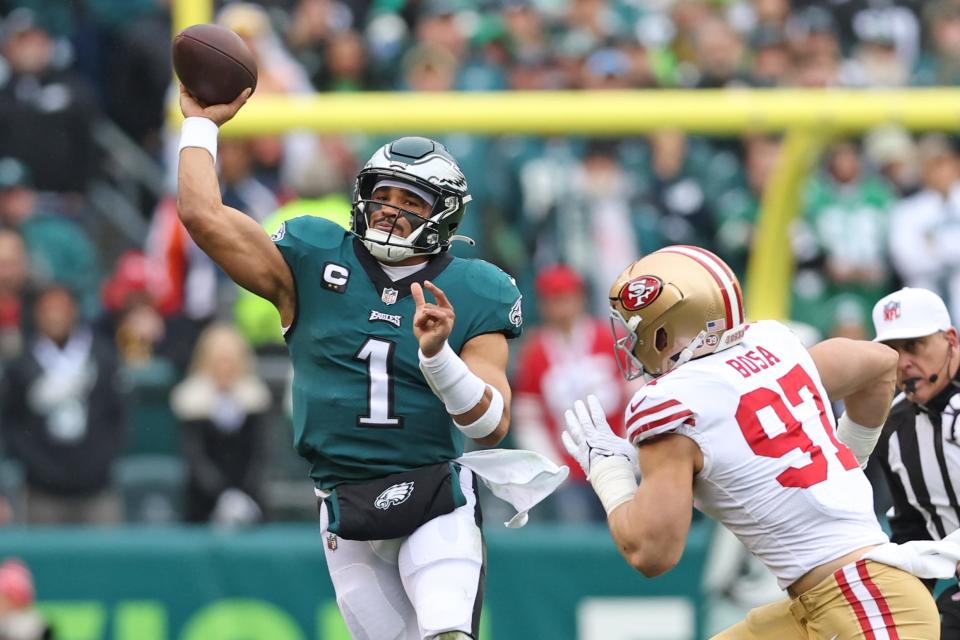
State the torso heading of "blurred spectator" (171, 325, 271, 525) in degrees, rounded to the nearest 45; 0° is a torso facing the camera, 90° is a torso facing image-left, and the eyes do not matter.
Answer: approximately 0°

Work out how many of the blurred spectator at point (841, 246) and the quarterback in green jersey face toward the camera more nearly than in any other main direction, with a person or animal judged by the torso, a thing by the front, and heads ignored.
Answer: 2

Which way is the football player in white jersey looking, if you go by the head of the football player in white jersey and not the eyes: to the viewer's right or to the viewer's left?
to the viewer's left

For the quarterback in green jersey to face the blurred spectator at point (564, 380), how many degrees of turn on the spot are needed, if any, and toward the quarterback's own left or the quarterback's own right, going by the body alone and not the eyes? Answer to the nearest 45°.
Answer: approximately 180°

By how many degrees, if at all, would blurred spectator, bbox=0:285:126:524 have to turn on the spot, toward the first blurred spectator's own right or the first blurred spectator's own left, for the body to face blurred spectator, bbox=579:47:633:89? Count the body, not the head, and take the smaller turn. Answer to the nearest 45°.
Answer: approximately 90° to the first blurred spectator's own left

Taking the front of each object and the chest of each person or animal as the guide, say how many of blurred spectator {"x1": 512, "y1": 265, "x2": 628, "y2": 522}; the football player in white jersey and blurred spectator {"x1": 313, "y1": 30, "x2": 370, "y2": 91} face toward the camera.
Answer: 2
